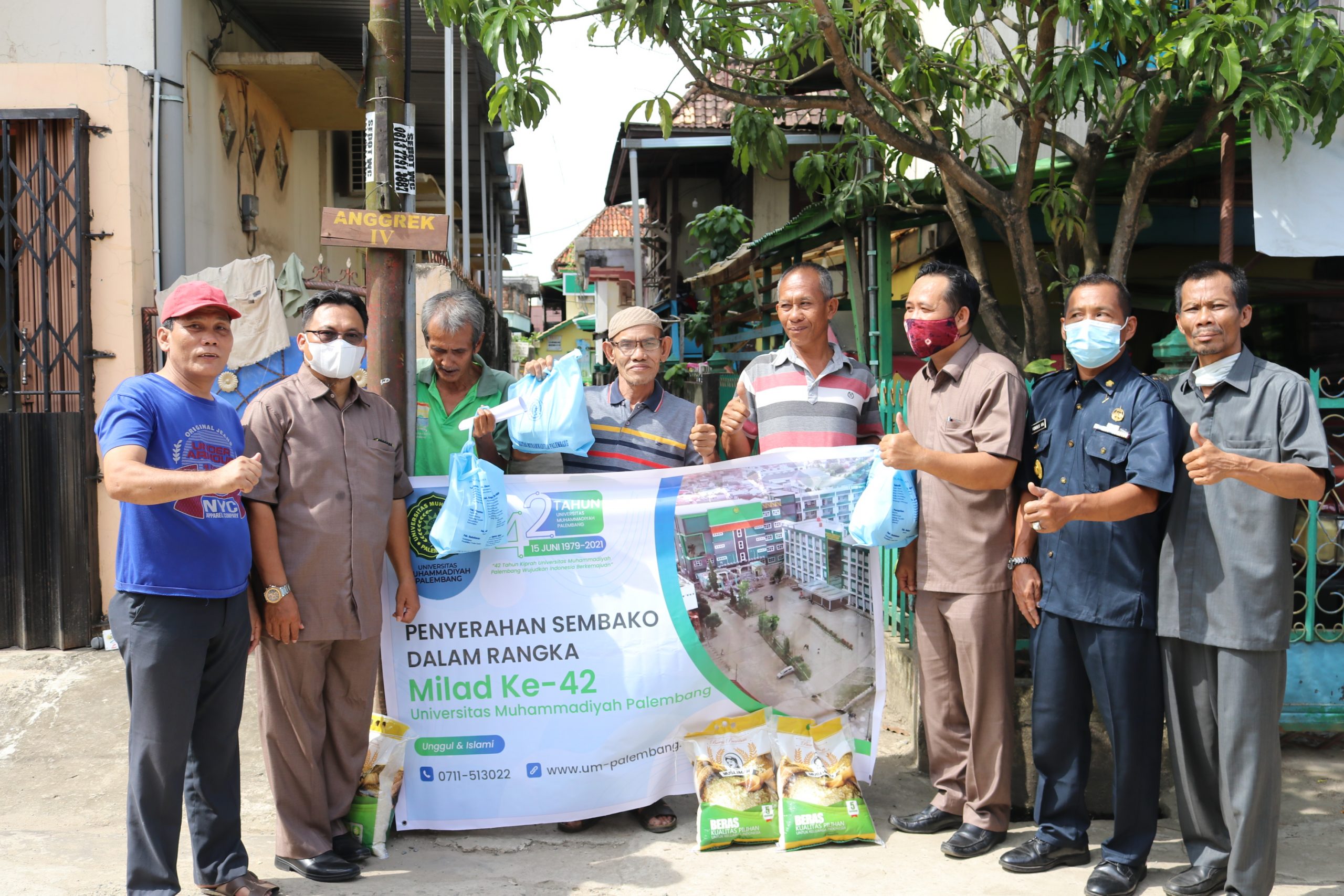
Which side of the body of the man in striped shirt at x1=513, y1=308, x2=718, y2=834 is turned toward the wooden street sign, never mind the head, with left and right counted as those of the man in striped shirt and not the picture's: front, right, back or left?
right

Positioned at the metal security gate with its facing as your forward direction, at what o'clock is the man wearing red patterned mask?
The man wearing red patterned mask is roughly at 11 o'clock from the metal security gate.

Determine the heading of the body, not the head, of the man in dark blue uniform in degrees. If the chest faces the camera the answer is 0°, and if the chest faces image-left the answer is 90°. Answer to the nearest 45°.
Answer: approximately 45°

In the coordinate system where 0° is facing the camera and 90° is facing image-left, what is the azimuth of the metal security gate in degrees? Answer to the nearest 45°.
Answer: approximately 0°

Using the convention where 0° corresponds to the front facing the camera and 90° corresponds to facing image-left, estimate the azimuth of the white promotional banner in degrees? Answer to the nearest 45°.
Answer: approximately 0°

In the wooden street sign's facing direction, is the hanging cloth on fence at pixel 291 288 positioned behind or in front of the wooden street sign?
behind

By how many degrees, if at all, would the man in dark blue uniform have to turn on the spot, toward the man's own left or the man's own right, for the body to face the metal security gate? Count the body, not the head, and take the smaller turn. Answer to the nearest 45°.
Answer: approximately 45° to the man's own right
